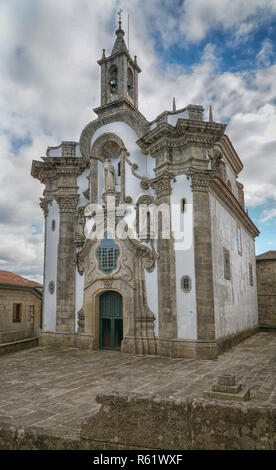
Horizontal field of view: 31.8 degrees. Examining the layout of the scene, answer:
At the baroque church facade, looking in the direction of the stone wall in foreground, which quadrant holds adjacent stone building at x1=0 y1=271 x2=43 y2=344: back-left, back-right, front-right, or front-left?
back-right

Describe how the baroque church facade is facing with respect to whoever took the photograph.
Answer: facing the viewer and to the left of the viewer

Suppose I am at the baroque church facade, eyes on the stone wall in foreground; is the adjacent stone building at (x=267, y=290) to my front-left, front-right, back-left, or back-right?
back-left

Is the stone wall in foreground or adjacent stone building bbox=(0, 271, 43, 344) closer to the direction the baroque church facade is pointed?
the stone wall in foreground

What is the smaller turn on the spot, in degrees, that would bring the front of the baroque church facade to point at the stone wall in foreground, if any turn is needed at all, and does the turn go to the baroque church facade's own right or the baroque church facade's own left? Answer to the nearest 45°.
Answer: approximately 45° to the baroque church facade's own left

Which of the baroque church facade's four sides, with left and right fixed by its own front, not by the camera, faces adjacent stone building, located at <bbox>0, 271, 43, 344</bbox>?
right
